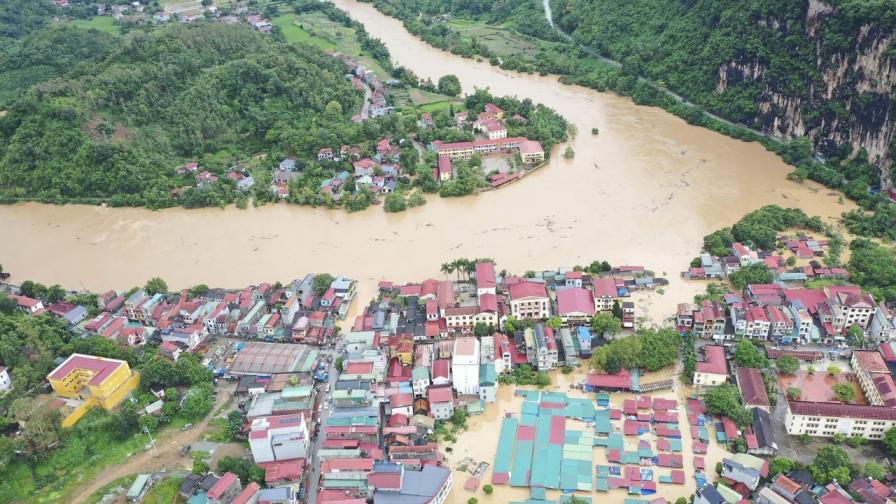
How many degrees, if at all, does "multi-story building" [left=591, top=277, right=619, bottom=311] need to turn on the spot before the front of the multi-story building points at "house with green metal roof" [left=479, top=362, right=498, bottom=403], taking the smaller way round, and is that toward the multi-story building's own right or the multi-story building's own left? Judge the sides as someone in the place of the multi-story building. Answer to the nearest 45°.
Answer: approximately 45° to the multi-story building's own right

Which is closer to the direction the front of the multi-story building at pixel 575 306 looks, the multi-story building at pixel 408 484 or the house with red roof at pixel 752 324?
the multi-story building

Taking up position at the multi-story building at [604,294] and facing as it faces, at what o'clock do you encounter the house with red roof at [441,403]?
The house with red roof is roughly at 1 o'clock from the multi-story building.

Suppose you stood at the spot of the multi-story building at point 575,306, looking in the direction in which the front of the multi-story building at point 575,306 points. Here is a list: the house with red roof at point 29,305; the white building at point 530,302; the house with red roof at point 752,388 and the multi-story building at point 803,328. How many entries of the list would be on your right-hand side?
2

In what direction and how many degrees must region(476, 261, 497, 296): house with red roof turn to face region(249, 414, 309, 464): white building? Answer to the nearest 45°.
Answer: approximately 45° to its right

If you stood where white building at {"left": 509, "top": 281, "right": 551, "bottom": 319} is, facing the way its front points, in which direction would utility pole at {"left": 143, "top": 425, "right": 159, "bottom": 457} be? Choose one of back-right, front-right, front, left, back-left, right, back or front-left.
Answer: front-right

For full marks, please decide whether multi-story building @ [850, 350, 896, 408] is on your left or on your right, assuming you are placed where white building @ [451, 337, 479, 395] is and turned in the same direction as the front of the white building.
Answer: on your left

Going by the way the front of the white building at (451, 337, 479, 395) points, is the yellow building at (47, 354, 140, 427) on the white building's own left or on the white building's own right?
on the white building's own right

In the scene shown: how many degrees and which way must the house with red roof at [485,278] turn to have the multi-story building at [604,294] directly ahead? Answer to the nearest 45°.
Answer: approximately 90° to its left

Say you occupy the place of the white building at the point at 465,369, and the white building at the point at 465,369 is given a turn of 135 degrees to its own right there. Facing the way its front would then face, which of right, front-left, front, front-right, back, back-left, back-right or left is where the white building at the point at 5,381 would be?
front-left

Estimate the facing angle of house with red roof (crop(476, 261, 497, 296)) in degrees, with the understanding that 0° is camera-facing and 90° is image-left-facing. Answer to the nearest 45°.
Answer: approximately 0°
